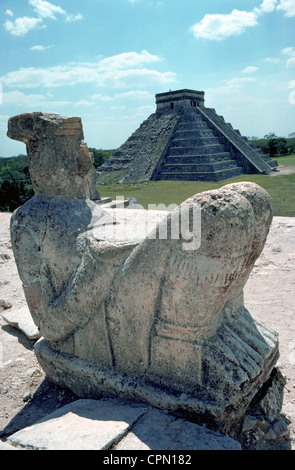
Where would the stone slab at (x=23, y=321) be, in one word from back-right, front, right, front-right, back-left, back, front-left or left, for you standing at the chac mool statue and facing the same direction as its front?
back

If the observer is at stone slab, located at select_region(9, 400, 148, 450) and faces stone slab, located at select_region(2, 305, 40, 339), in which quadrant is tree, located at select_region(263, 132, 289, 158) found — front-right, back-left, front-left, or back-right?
front-right

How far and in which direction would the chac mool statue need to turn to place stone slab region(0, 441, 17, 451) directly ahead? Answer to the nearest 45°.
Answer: approximately 90° to its right

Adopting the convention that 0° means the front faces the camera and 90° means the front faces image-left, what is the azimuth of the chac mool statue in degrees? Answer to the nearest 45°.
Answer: approximately 315°

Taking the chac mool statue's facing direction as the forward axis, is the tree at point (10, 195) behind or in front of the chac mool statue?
behind

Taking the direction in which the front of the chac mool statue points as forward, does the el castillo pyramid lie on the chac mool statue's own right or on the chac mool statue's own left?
on the chac mool statue's own left

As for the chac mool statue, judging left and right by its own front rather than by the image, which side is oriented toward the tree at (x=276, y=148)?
left
